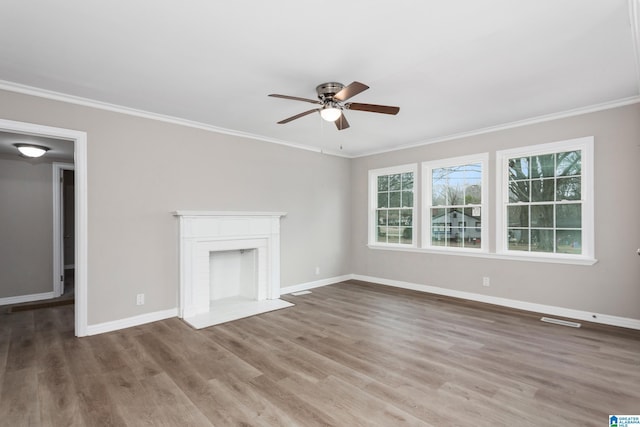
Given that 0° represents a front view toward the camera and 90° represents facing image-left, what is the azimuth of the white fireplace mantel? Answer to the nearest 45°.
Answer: approximately 315°

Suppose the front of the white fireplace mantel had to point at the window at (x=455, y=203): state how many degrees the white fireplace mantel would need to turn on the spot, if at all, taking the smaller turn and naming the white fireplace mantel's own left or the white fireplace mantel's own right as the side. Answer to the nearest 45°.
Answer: approximately 45° to the white fireplace mantel's own left

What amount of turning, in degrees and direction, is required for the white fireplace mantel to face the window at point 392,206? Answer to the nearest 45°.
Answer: approximately 45° to its left

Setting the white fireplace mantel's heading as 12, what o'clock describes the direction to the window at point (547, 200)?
The window is roughly at 11 o'clock from the white fireplace mantel.

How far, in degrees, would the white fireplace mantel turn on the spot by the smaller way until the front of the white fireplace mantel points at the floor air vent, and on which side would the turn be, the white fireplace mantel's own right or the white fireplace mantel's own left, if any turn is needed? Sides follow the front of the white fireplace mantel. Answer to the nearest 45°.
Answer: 0° — it already faces it
